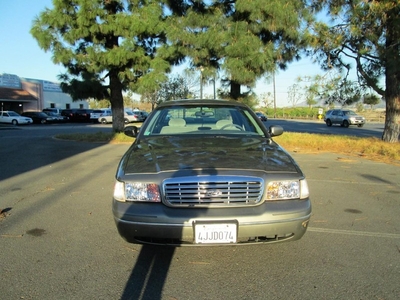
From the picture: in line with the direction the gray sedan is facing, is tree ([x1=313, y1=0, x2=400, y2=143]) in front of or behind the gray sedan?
behind

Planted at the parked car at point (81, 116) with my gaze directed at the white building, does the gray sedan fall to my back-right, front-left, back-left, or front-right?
back-left

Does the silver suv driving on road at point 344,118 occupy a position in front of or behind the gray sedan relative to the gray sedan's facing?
behind

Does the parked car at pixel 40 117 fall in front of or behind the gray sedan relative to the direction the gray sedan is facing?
behind

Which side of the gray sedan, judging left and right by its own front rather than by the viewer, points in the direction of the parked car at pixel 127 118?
back

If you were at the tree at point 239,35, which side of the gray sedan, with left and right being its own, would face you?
back

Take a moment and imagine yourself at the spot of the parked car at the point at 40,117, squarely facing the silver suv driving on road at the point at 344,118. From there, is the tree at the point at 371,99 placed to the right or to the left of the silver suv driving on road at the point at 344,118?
right

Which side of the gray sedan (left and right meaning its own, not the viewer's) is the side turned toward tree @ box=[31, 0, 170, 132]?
back

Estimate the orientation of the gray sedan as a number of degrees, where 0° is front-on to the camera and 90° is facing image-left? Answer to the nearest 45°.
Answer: approximately 0°

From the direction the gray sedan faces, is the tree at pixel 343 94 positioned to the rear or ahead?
to the rear

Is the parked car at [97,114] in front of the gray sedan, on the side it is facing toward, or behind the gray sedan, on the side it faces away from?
behind

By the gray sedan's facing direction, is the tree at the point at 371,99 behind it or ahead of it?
behind
